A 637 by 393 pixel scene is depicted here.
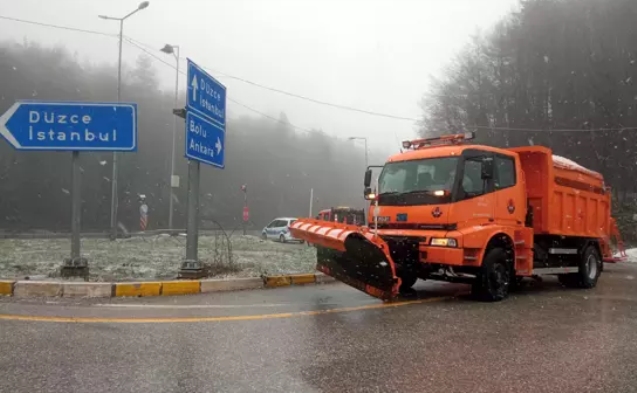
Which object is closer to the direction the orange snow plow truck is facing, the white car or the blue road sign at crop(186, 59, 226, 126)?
the blue road sign

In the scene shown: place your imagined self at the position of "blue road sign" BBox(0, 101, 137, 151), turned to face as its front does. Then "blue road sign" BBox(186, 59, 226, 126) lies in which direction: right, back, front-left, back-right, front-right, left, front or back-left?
left

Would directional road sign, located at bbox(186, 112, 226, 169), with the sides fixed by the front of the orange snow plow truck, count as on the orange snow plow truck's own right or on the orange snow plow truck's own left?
on the orange snow plow truck's own right

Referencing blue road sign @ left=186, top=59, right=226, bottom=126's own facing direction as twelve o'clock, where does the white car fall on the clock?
The white car is roughly at 8 o'clock from the blue road sign.

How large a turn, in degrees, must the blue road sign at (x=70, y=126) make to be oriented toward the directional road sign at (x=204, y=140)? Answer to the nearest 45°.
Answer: approximately 90° to its left

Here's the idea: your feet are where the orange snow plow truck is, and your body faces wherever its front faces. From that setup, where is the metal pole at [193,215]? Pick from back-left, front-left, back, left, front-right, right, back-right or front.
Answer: front-right

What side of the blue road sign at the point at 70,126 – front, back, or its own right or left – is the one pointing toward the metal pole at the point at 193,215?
left

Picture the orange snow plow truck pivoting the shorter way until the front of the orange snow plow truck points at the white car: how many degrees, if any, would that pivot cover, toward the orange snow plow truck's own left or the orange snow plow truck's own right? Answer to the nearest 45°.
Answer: approximately 90° to the orange snow plow truck's own right

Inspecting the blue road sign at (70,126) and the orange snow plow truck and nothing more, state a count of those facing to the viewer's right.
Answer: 0

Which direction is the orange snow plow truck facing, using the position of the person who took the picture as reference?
facing the viewer and to the left of the viewer

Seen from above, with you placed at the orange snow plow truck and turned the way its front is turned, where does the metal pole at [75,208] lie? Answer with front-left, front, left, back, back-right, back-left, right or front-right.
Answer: front-right
